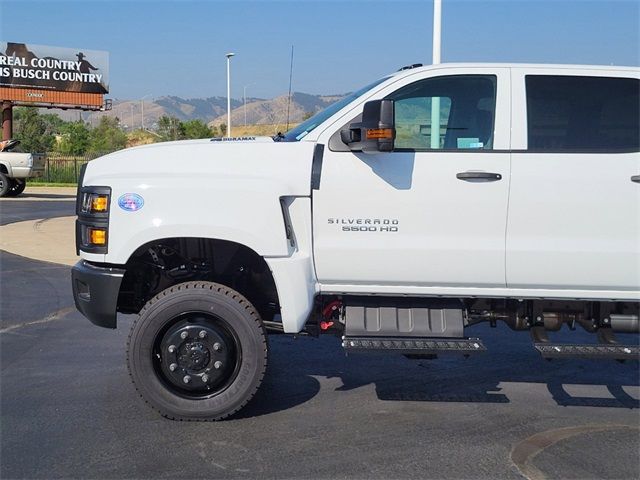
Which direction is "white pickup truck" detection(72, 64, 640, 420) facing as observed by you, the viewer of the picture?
facing to the left of the viewer

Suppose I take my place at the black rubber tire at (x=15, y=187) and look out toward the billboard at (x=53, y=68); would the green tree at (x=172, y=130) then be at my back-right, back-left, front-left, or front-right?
front-right

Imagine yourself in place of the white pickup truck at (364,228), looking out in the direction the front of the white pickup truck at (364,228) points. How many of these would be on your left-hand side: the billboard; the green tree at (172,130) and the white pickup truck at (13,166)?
0

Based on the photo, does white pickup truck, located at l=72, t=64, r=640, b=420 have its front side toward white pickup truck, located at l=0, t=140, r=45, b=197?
no

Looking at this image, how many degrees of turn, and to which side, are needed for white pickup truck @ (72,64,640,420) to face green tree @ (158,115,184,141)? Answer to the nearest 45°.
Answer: approximately 90° to its right

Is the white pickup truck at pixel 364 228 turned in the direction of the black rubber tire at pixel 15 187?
no

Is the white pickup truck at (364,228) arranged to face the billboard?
no
